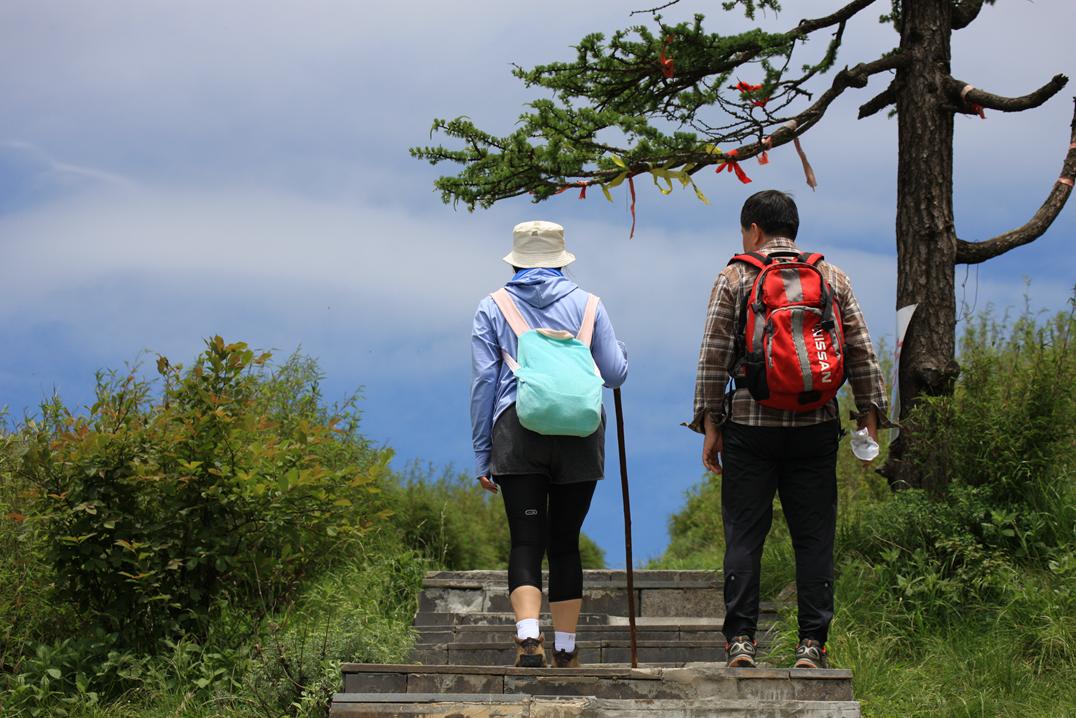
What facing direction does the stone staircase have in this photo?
toward the camera

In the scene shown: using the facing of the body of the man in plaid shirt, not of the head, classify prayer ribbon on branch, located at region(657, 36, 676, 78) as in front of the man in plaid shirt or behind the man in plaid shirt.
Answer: in front

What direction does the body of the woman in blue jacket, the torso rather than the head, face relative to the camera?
away from the camera

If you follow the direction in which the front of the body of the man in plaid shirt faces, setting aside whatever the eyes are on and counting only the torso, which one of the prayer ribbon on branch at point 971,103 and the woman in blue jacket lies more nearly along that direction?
the prayer ribbon on branch

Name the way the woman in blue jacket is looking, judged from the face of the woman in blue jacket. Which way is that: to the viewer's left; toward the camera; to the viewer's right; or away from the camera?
away from the camera

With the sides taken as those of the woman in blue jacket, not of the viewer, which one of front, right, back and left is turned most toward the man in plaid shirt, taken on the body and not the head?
right

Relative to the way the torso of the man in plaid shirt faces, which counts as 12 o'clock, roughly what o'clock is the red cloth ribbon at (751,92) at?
The red cloth ribbon is roughly at 12 o'clock from the man in plaid shirt.

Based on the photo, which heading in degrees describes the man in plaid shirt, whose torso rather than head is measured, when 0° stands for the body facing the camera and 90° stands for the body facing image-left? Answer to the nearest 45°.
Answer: approximately 180°

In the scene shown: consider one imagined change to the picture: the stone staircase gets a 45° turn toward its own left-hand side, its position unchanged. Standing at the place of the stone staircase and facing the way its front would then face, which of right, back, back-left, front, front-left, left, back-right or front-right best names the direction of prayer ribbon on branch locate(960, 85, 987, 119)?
left

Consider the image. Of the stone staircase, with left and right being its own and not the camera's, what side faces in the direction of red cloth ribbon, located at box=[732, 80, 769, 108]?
back

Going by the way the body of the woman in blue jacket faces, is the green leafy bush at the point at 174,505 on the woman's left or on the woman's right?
on the woman's left

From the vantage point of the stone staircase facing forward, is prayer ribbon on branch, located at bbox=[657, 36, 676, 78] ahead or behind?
behind

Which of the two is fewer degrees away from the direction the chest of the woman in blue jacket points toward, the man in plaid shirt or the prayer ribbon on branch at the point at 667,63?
the prayer ribbon on branch
